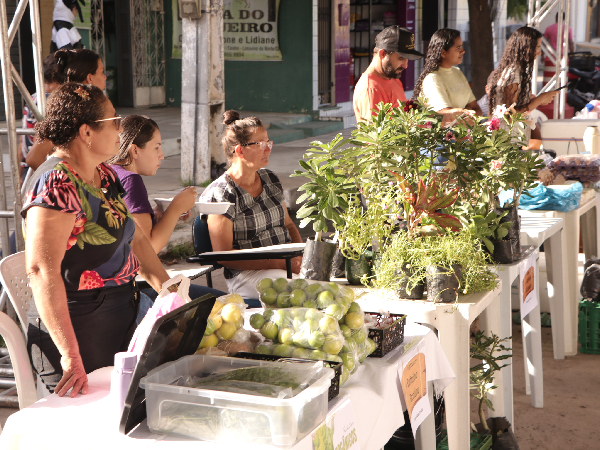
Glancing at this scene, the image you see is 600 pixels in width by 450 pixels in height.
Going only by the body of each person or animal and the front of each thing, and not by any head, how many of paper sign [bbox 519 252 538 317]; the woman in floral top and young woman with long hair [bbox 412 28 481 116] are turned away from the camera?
0

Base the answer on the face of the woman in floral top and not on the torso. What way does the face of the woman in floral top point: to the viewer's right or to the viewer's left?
to the viewer's right

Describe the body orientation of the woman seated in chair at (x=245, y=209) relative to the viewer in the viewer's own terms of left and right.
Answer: facing the viewer and to the right of the viewer

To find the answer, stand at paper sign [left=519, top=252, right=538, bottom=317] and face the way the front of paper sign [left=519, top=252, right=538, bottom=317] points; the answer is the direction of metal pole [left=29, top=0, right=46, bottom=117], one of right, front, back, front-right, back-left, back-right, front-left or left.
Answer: back-right

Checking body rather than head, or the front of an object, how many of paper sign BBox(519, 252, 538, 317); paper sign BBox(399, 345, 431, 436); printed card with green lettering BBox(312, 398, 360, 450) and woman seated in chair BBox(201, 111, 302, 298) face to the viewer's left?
0

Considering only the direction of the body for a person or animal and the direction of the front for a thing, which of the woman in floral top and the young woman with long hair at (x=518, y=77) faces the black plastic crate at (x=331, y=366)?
the woman in floral top

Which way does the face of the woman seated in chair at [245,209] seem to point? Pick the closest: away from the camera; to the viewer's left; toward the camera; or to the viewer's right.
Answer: to the viewer's right
